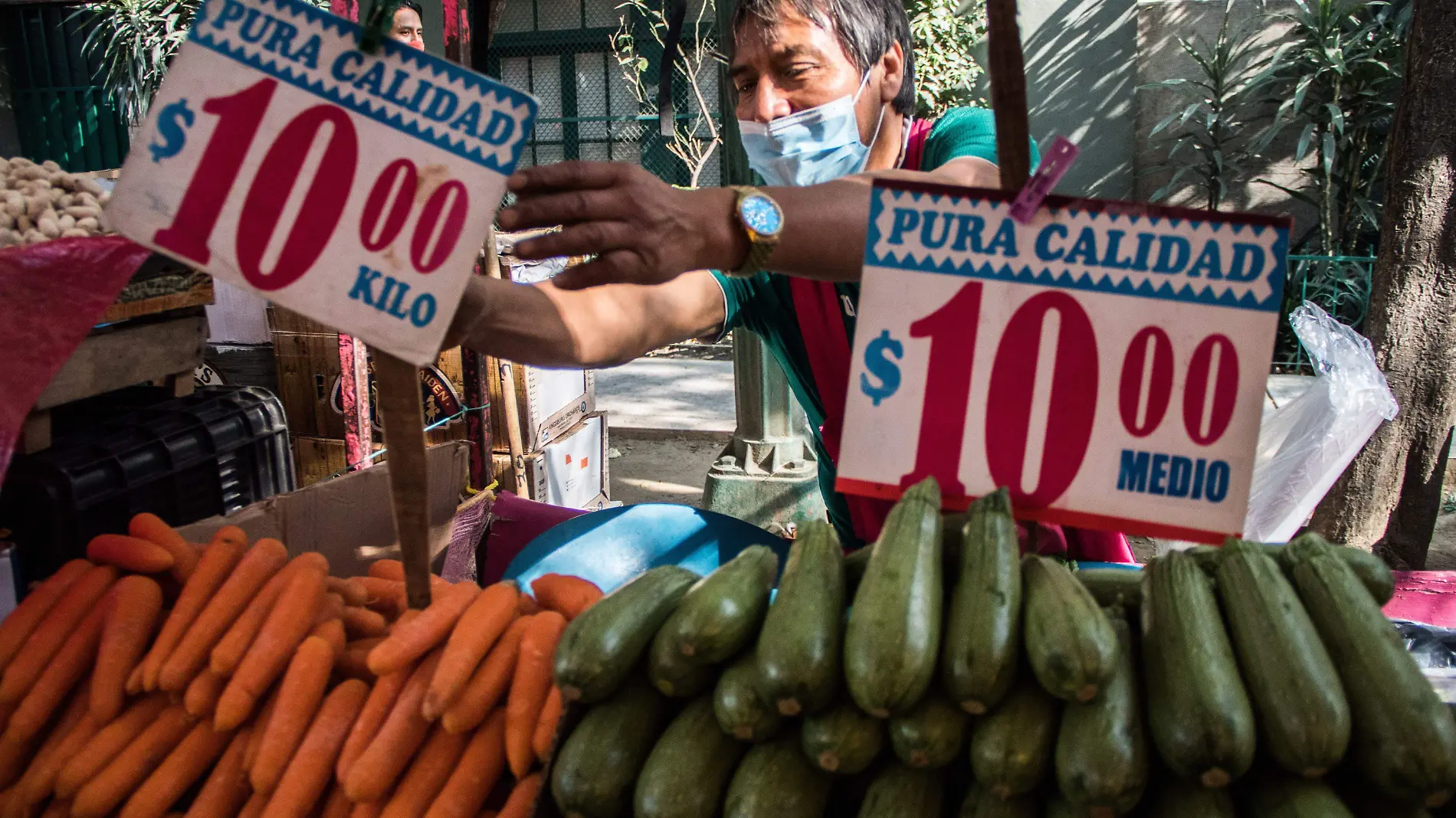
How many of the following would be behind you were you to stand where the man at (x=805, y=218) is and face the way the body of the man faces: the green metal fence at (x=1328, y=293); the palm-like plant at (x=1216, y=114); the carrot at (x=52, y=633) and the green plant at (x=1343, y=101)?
3

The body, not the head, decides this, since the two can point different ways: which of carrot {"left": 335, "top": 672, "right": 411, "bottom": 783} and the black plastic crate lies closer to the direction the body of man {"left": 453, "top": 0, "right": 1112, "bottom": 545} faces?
the carrot

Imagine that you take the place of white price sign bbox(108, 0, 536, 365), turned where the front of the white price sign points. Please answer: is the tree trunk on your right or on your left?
on your left

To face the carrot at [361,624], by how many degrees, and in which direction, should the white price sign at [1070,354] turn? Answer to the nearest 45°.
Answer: approximately 90° to its right

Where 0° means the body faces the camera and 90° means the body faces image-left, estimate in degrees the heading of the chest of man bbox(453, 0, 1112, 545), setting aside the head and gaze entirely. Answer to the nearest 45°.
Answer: approximately 45°

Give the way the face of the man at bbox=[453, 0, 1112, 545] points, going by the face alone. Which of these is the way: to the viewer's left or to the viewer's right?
to the viewer's left

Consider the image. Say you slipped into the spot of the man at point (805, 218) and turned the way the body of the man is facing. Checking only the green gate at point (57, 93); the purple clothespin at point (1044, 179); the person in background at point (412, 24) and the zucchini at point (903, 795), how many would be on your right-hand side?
2

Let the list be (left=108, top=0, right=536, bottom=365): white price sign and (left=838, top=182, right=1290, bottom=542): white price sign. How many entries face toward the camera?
2

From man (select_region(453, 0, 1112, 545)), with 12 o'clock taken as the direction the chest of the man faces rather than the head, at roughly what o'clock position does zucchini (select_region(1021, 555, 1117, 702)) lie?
The zucchini is roughly at 10 o'clock from the man.

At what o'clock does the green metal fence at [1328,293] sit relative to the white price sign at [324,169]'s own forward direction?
The green metal fence is roughly at 8 o'clock from the white price sign.
